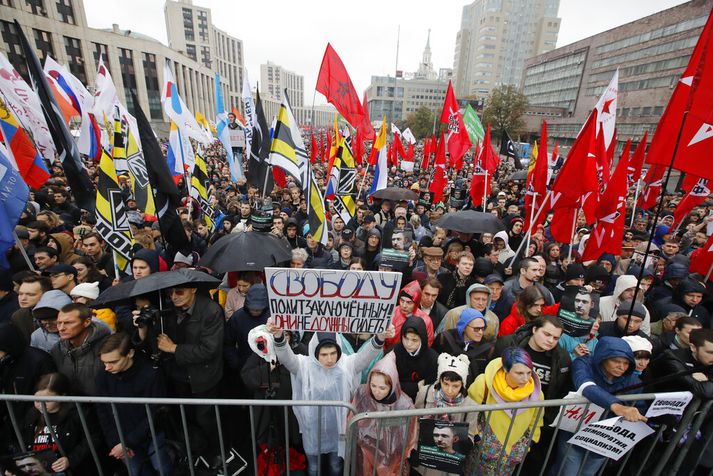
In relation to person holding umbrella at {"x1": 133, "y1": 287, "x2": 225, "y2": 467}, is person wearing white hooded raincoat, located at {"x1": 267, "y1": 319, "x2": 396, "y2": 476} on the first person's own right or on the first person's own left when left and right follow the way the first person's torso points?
on the first person's own left

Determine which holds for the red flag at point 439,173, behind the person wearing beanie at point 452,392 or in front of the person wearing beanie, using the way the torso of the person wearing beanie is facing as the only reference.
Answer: behind

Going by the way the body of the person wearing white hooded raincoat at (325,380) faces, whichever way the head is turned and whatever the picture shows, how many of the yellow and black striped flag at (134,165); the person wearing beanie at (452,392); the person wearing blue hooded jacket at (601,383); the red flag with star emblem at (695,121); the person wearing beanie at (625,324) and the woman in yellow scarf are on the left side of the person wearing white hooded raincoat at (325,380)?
5

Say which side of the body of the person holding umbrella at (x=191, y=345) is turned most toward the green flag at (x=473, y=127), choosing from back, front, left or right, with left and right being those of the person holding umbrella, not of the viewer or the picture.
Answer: back

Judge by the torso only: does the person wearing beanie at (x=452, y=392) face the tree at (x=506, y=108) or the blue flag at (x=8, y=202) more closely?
the blue flag

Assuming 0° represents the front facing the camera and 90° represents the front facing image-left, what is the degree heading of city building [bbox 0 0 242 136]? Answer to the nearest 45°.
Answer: approximately 315°

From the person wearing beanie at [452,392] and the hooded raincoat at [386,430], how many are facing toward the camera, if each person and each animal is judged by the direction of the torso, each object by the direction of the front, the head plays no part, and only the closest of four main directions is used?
2

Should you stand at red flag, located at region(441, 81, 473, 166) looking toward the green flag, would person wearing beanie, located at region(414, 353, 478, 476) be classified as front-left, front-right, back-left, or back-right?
back-right

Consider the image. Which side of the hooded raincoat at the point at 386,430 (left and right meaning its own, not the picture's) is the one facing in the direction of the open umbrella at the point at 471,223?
back

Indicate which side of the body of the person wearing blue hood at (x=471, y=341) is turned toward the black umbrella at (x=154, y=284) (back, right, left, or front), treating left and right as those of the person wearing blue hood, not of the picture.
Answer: right

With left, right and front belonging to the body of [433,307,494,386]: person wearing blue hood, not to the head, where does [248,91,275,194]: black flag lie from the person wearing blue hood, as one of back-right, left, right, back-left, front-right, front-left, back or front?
back

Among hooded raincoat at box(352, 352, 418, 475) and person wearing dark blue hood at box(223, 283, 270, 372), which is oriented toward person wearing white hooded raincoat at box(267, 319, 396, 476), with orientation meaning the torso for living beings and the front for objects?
person wearing dark blue hood at box(223, 283, 270, 372)
